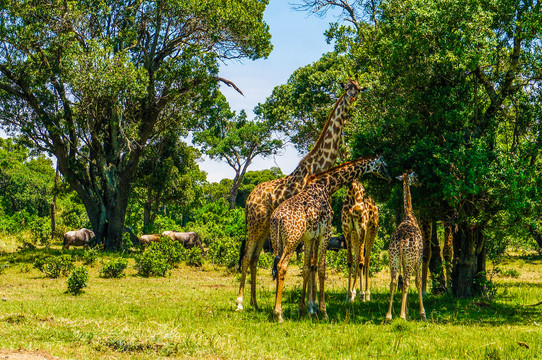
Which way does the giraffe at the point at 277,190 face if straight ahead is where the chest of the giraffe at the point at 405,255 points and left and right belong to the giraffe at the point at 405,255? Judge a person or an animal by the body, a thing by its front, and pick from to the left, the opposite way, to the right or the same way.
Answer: to the right

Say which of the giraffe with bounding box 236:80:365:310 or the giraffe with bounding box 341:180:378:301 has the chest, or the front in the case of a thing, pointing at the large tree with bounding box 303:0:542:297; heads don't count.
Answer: the giraffe with bounding box 236:80:365:310

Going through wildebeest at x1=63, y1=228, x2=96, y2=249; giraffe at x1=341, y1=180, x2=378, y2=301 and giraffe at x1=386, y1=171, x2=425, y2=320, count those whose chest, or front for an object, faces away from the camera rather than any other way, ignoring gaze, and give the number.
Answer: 2

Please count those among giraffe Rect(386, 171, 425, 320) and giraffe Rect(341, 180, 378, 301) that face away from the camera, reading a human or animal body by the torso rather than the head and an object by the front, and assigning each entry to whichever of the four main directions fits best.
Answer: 2

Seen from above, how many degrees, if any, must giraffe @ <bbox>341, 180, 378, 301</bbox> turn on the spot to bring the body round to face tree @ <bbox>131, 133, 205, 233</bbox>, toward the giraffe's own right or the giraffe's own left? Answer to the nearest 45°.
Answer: approximately 45° to the giraffe's own left

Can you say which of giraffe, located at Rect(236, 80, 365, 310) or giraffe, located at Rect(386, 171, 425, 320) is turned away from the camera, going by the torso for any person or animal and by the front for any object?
giraffe, located at Rect(386, 171, 425, 320)

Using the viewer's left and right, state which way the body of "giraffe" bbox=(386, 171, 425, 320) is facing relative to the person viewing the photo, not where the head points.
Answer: facing away from the viewer

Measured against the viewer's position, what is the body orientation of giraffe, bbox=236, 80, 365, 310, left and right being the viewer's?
facing to the right of the viewer

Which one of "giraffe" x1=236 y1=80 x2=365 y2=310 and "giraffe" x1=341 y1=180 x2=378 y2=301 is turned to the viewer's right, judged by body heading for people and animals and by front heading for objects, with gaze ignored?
"giraffe" x1=236 y1=80 x2=365 y2=310

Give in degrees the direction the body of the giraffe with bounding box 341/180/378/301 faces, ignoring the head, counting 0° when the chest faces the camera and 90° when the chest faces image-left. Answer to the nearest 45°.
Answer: approximately 180°
